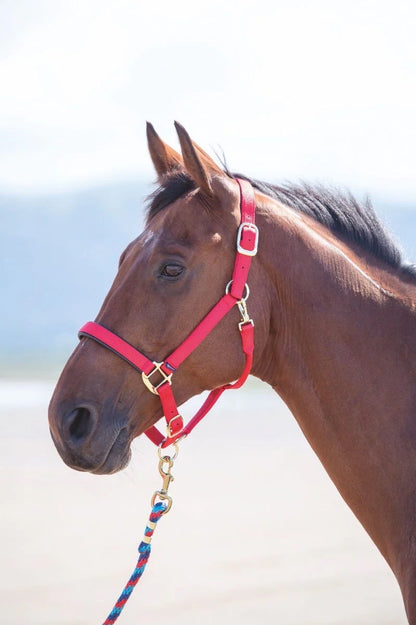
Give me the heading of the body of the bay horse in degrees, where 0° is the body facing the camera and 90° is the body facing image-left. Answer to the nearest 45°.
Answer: approximately 90°
